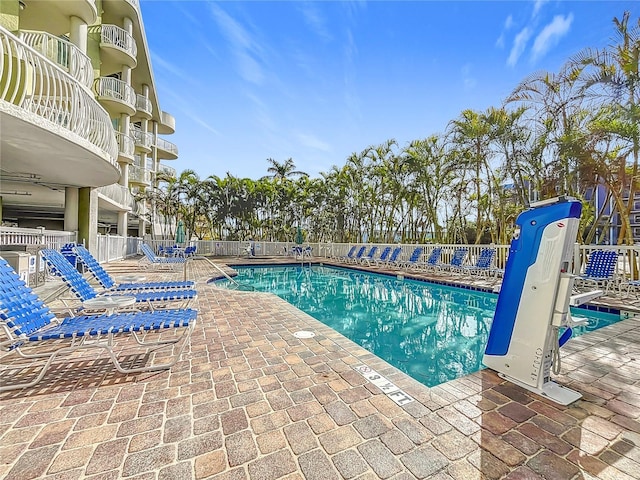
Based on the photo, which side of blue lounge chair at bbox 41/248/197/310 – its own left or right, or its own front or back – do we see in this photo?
right

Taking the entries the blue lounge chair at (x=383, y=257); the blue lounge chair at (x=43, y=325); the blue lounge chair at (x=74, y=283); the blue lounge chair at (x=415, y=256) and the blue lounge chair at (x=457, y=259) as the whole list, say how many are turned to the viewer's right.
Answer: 2

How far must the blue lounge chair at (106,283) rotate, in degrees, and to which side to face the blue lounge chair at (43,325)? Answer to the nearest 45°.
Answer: approximately 90° to its right

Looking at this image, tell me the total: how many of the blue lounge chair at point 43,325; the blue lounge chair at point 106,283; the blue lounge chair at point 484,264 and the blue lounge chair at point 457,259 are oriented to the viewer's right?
2

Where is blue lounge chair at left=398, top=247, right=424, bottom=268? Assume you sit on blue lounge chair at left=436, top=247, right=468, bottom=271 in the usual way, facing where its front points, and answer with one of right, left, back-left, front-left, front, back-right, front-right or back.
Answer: right

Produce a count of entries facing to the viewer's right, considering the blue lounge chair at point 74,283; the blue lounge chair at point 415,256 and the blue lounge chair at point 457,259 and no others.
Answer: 1

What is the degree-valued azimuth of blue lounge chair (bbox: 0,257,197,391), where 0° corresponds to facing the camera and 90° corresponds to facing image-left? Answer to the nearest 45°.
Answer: approximately 270°

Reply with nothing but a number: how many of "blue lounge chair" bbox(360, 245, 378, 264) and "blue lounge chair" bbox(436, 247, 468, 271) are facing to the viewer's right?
0

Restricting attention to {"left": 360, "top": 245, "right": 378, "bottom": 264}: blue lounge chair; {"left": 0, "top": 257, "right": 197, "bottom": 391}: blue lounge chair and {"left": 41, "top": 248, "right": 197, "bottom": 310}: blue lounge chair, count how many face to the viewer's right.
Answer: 2
